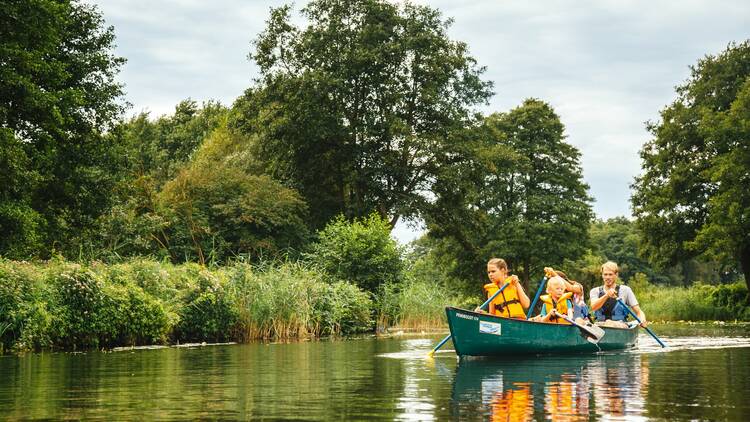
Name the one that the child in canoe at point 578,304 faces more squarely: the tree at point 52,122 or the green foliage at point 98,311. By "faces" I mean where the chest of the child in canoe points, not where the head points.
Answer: the green foliage

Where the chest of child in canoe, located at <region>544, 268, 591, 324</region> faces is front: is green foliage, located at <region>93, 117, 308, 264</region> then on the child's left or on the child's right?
on the child's right

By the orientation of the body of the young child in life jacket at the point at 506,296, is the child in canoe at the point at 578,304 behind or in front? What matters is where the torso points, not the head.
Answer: behind

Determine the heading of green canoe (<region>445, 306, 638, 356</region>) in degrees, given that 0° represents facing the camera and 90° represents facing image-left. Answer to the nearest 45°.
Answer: approximately 45°

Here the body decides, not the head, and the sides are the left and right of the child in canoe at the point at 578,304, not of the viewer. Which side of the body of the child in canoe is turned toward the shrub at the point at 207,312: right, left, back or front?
right

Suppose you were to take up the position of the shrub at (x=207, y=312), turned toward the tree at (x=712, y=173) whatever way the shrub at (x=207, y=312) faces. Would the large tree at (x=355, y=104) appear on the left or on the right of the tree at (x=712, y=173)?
left

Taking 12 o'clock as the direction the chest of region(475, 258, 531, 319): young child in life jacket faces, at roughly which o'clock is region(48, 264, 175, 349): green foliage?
The green foliage is roughly at 2 o'clock from the young child in life jacket.

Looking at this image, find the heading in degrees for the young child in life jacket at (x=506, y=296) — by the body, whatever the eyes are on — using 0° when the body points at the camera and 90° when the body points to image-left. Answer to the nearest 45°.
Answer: approximately 45°

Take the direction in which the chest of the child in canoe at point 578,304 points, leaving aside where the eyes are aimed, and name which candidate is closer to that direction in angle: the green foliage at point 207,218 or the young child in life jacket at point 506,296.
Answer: the young child in life jacket

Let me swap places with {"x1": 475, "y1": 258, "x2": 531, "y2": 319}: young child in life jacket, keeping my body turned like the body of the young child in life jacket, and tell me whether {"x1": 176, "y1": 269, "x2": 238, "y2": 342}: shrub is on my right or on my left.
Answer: on my right
